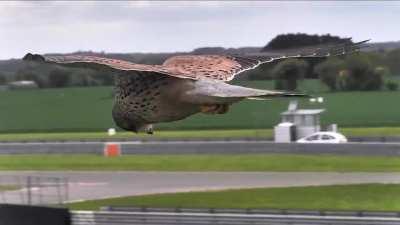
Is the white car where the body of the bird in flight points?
no

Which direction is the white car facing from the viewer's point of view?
to the viewer's left

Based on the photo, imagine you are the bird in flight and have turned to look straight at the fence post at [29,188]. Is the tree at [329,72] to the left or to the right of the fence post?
right

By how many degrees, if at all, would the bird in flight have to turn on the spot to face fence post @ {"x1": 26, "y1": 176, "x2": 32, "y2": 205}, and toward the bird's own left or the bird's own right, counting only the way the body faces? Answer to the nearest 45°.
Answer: approximately 90° to the bird's own right

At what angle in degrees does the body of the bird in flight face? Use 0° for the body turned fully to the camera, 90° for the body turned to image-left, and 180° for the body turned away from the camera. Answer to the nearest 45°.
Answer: approximately 90°

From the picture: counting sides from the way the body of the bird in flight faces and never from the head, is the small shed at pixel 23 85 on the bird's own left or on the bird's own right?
on the bird's own right

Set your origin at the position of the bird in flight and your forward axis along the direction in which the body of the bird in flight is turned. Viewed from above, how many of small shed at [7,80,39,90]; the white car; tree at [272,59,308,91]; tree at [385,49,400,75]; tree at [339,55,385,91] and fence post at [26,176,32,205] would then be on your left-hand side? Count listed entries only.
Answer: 0

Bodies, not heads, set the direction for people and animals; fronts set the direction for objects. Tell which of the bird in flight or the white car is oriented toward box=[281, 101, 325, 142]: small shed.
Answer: the white car

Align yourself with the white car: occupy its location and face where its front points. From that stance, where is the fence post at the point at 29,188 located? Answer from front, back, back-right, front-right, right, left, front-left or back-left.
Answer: front-left
